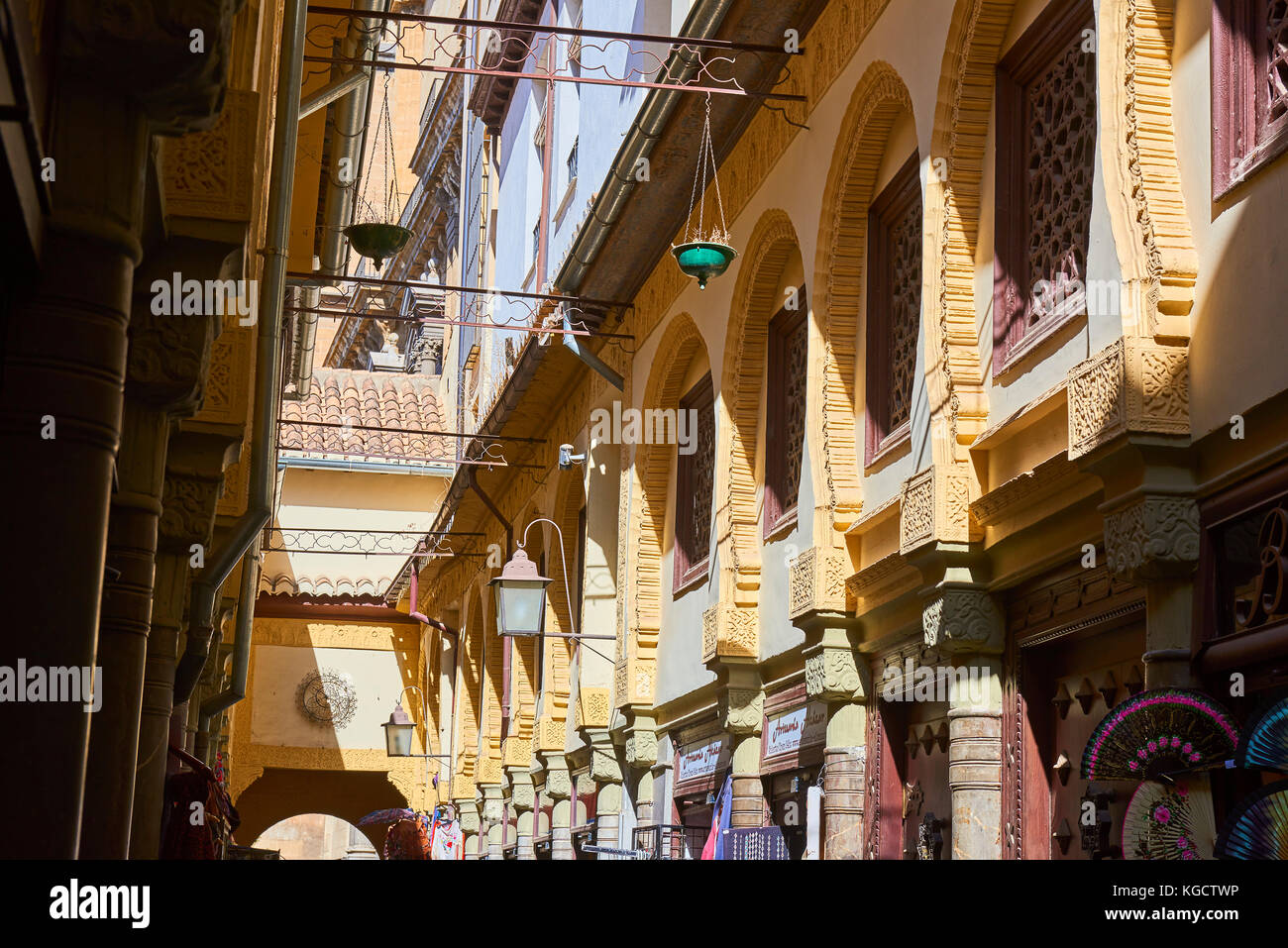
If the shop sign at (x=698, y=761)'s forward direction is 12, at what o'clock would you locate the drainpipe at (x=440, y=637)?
The drainpipe is roughly at 4 o'clock from the shop sign.

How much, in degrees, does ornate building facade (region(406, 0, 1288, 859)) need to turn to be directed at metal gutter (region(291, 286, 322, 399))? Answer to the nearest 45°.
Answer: approximately 90° to its right

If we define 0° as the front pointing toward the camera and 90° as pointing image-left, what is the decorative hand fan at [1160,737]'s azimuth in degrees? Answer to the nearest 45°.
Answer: approximately 0°

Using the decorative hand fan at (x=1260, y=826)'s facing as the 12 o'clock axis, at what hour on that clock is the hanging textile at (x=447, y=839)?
The hanging textile is roughly at 5 o'clock from the decorative hand fan.

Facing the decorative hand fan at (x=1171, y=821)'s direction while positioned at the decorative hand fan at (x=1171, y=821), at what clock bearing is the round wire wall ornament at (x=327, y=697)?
The round wire wall ornament is roughly at 5 o'clock from the decorative hand fan.

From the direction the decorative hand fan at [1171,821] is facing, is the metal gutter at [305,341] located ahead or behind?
behind

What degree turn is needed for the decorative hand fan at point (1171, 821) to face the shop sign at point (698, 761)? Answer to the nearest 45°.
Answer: approximately 135° to its right

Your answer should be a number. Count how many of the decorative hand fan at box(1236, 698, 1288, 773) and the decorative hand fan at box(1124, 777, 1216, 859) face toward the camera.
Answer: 2
